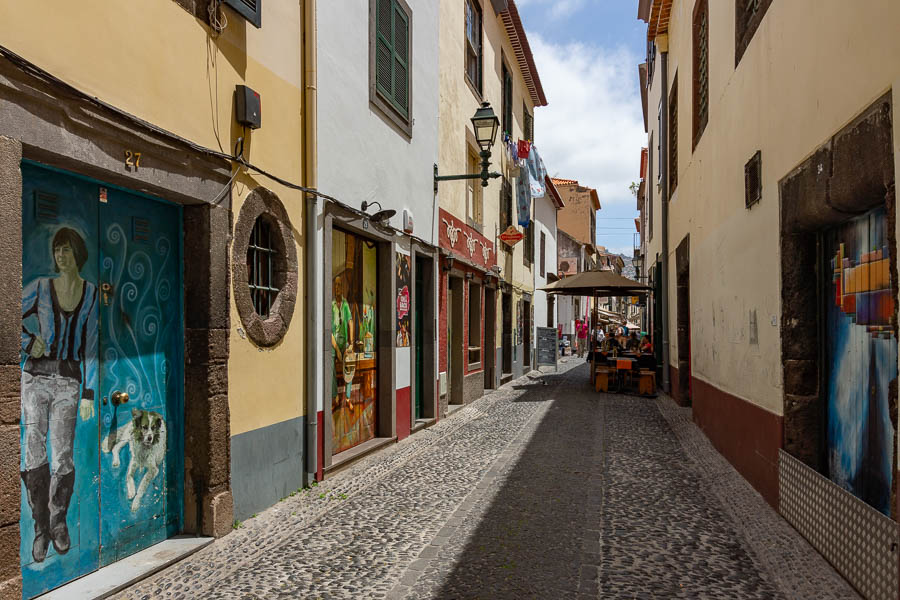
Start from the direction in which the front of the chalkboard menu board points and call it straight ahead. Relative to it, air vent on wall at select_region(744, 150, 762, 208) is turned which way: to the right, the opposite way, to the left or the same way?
to the right

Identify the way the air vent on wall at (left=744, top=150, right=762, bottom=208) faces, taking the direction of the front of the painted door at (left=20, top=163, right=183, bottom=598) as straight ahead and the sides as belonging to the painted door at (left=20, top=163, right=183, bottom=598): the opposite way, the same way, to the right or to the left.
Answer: the opposite way

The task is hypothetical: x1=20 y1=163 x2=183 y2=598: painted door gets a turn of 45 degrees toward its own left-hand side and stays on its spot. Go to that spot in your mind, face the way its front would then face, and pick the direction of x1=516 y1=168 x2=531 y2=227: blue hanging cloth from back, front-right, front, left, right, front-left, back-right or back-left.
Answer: front-left

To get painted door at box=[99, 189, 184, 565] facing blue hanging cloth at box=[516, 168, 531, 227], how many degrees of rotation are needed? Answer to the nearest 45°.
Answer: approximately 90° to its left

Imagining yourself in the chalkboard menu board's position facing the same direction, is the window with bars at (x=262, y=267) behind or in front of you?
in front

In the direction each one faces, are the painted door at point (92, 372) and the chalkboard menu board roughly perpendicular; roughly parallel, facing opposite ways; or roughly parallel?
roughly perpendicular

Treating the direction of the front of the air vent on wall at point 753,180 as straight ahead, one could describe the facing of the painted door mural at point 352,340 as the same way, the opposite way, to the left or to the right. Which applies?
the opposite way

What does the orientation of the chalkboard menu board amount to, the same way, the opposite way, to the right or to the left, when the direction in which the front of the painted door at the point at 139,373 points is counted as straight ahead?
to the right

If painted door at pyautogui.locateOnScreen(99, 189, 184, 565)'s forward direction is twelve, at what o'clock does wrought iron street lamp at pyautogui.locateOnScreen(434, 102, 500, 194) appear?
The wrought iron street lamp is roughly at 9 o'clock from the painted door.

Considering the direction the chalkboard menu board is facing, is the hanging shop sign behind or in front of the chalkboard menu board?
in front

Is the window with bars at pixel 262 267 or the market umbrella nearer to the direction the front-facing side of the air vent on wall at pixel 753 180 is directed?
the window with bars

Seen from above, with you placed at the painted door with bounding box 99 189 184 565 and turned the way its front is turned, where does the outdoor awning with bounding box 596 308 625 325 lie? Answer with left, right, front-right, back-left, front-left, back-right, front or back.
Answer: left

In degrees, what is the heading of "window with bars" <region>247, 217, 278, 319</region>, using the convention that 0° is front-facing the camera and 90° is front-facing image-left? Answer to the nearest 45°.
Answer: approximately 315°
